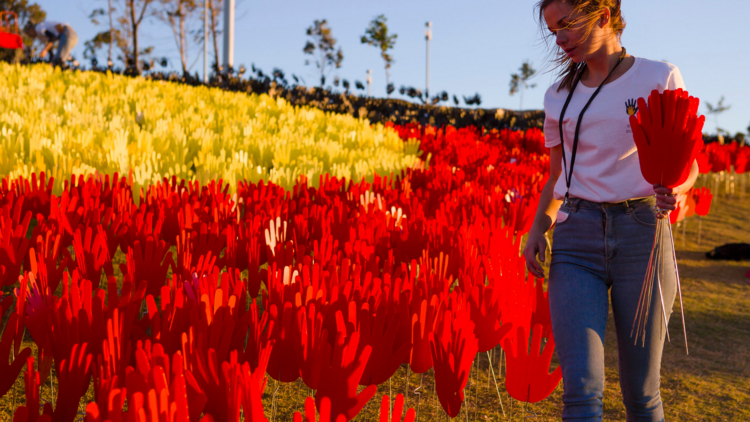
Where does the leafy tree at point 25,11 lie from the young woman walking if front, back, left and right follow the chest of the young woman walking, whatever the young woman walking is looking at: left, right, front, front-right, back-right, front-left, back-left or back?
right

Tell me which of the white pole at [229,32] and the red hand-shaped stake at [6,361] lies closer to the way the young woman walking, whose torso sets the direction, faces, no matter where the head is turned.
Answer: the red hand-shaped stake

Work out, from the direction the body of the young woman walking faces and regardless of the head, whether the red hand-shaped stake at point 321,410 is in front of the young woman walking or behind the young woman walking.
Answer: in front

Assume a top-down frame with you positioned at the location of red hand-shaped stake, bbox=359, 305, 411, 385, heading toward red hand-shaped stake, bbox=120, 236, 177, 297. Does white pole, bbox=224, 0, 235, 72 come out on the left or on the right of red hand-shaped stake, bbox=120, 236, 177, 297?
right

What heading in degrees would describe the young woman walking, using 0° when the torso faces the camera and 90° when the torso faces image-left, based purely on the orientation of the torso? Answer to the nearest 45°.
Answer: approximately 45°

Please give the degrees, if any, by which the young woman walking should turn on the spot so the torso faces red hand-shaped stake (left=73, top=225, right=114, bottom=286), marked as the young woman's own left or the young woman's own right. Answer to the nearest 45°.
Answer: approximately 45° to the young woman's own right

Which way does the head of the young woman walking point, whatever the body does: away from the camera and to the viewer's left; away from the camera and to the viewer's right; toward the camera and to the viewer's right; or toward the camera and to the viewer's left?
toward the camera and to the viewer's left
